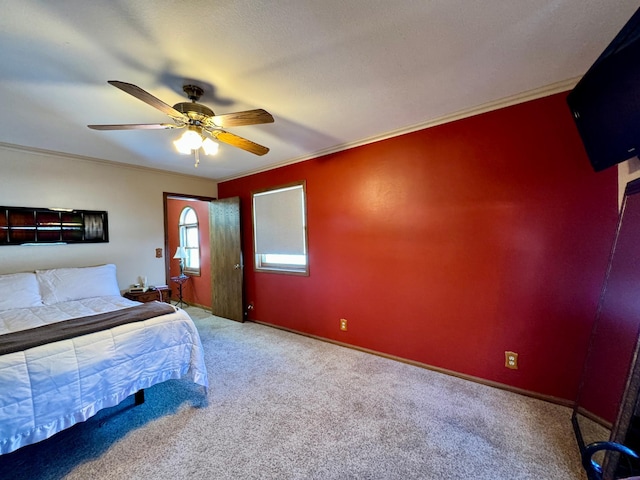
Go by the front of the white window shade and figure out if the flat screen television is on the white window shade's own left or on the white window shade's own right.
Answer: on the white window shade's own left

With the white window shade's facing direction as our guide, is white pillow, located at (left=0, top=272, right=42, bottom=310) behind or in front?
in front

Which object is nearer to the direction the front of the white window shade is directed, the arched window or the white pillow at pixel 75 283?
the white pillow

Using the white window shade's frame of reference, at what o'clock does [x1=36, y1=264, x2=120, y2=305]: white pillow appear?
The white pillow is roughly at 1 o'clock from the white window shade.

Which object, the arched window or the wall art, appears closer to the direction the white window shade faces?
the wall art

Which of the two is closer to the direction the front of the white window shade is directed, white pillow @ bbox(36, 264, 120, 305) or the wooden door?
the white pillow

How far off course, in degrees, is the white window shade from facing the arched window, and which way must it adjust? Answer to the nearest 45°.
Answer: approximately 90° to its right

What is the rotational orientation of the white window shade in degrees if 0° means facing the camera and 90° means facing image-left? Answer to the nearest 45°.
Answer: approximately 45°

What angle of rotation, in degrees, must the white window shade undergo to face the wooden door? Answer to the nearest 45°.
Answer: approximately 90° to its right

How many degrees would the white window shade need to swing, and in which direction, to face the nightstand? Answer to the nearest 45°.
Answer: approximately 45° to its right

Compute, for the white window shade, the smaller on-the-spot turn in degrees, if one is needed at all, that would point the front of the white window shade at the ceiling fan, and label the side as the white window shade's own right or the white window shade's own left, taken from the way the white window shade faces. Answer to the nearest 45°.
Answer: approximately 45° to the white window shade's own left

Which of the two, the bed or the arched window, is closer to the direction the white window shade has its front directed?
the bed
